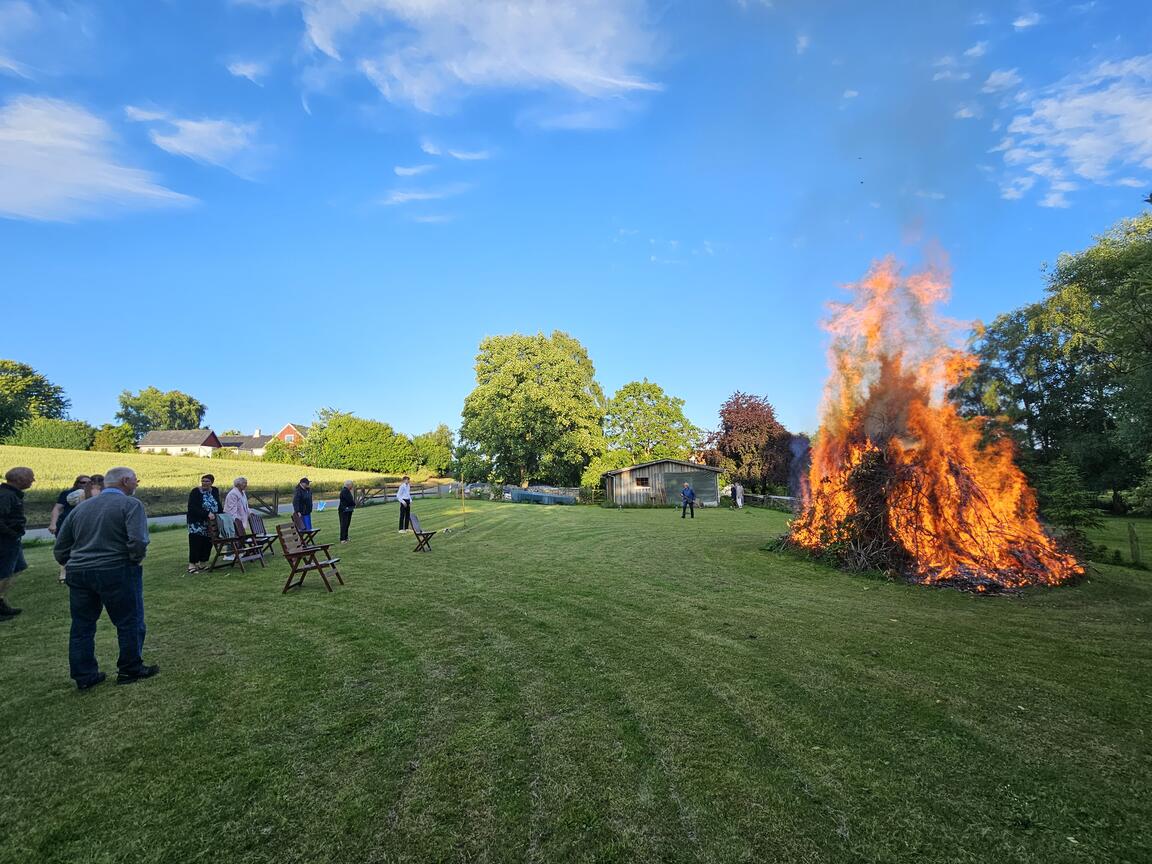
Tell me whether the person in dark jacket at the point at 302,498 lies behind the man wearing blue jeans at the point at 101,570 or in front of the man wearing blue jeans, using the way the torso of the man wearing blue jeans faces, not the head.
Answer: in front

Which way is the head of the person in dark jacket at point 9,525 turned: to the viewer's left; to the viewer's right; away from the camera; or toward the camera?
to the viewer's right

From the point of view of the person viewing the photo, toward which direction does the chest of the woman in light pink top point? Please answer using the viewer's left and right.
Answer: facing to the right of the viewer

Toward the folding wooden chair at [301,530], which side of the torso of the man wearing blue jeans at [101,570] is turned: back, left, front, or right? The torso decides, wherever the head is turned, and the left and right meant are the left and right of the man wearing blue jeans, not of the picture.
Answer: front

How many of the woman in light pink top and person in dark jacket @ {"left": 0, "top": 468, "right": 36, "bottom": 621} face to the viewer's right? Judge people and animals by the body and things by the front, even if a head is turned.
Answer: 2

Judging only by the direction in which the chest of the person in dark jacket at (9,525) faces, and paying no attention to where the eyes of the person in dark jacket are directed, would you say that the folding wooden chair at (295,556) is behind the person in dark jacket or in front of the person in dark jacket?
in front

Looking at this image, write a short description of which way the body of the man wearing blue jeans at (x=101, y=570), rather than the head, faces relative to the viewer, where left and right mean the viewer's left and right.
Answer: facing away from the viewer and to the right of the viewer

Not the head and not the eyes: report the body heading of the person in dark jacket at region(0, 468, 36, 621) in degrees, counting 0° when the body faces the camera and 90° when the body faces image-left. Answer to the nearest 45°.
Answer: approximately 270°

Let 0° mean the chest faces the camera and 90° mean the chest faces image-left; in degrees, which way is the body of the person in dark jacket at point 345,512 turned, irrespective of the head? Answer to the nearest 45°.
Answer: approximately 270°

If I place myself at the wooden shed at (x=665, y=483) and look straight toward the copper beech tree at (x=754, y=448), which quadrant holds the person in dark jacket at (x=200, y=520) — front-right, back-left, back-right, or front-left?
back-right
